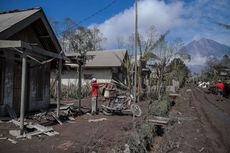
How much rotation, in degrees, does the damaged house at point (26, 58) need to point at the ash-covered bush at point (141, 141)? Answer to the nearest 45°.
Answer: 0° — it already faces it

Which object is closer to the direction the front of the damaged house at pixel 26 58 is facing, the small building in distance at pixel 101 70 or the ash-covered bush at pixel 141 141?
the ash-covered bush

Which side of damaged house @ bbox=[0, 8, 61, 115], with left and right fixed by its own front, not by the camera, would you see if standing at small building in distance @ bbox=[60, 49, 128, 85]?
left

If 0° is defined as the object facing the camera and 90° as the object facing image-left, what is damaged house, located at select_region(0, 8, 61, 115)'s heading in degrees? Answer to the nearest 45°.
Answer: approximately 315°

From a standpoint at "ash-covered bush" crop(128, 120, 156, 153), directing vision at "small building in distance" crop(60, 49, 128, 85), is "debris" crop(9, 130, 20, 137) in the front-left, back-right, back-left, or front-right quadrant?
front-left

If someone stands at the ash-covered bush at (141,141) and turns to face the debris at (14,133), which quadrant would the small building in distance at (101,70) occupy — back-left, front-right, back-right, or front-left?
front-right
